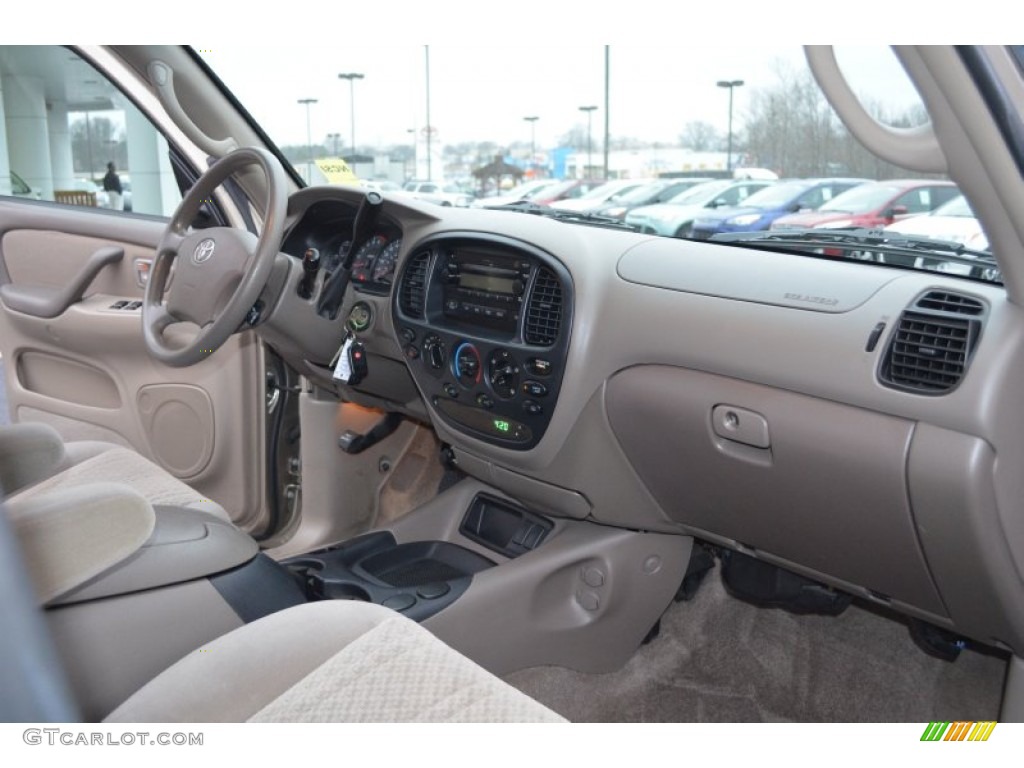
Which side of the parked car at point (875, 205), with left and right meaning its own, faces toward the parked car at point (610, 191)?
right

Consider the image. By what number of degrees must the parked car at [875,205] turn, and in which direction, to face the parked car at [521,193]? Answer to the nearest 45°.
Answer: approximately 90° to its right

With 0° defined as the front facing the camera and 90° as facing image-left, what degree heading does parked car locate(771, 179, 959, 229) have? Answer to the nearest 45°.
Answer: approximately 45°

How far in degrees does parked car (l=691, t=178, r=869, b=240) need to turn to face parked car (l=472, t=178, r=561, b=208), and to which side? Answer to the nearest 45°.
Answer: approximately 90° to its right

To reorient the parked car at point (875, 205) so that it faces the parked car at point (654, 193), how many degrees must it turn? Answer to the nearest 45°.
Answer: approximately 90° to its right

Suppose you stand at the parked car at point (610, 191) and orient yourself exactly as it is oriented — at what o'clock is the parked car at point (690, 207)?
the parked car at point (690, 207) is roughly at 10 o'clock from the parked car at point (610, 191).

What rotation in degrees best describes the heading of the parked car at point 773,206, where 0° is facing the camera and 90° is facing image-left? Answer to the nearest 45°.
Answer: approximately 45°
